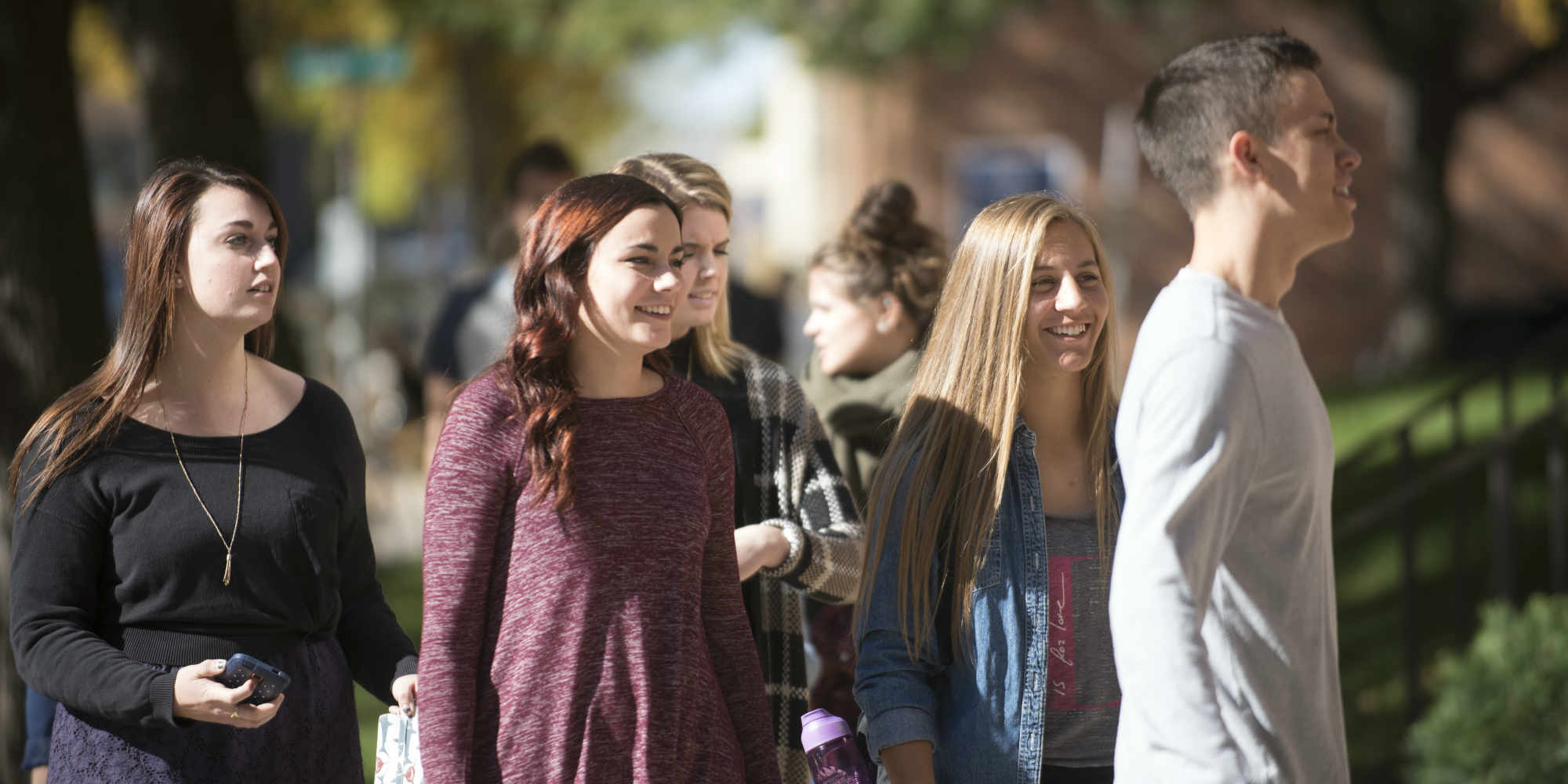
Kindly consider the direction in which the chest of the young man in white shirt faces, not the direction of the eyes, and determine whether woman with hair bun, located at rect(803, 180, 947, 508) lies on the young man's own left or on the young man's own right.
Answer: on the young man's own left

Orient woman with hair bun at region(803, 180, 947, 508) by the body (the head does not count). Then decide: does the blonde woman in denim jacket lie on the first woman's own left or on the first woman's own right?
on the first woman's own left

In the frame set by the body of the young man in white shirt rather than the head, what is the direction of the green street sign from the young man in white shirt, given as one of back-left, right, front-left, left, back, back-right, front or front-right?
back-left

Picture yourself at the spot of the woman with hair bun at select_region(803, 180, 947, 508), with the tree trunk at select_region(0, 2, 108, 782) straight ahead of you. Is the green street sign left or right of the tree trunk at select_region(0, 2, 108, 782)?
right

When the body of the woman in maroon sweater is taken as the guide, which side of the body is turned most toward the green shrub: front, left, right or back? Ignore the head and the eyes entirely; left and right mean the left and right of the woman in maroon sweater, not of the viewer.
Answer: left

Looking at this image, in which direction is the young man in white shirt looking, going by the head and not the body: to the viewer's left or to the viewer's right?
to the viewer's right

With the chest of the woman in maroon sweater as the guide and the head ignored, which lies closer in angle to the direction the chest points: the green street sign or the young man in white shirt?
the young man in white shirt

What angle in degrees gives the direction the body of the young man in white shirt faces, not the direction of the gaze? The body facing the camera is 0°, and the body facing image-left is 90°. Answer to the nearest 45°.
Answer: approximately 270°

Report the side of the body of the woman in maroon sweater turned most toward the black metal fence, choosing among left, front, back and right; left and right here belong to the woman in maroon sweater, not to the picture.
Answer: left

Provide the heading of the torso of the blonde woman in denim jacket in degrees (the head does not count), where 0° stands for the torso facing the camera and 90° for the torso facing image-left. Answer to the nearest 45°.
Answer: approximately 315°

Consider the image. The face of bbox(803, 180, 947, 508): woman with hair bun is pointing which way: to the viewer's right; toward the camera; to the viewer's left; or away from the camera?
to the viewer's left

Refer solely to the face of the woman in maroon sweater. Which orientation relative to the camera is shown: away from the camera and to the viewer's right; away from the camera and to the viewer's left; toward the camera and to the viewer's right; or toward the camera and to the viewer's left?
toward the camera and to the viewer's right
